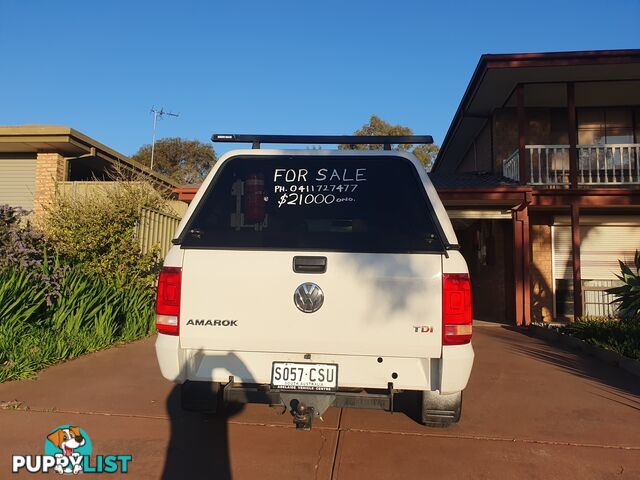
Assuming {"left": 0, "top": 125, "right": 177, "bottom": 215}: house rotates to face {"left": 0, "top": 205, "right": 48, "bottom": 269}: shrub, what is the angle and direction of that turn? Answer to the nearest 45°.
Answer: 0° — it already faces it

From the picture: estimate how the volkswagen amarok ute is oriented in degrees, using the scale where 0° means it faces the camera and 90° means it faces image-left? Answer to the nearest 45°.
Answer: approximately 180°

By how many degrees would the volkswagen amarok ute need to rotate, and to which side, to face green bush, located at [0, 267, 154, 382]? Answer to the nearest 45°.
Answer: approximately 45° to its left

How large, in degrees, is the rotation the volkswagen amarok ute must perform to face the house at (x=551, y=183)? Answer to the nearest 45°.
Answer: approximately 45° to its right

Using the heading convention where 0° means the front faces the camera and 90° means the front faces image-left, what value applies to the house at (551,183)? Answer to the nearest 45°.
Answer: approximately 0°

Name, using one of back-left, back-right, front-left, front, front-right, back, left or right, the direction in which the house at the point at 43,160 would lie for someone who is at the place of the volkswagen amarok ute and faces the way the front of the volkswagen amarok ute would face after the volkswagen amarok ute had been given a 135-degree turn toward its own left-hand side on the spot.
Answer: right

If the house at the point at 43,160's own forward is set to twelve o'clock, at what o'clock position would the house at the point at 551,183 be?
the house at the point at 551,183 is roughly at 10 o'clock from the house at the point at 43,160.

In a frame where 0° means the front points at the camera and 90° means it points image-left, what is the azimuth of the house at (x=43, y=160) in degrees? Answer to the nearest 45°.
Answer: approximately 0°

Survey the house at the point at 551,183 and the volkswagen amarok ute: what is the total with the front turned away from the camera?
1

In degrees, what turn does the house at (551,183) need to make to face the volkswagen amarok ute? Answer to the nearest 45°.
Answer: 0° — it already faces it

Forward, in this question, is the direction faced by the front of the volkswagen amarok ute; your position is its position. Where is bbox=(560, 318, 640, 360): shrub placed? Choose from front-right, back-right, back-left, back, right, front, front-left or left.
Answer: front-right

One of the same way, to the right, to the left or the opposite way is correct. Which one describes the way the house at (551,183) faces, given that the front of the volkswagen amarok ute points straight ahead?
the opposite way

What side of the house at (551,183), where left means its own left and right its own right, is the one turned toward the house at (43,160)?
right

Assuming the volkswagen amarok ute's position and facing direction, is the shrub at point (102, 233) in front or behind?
in front
